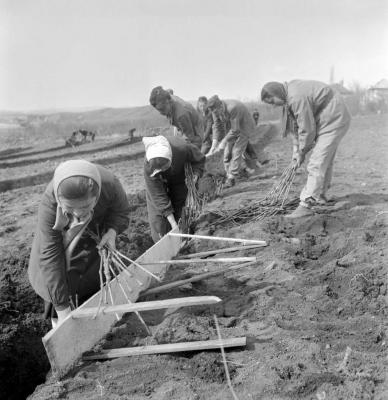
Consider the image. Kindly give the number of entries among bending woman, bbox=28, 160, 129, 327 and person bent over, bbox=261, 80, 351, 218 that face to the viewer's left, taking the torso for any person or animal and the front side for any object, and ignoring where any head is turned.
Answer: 1

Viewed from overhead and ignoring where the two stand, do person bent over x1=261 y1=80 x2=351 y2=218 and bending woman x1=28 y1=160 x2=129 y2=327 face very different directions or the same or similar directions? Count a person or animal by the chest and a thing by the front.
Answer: very different directions

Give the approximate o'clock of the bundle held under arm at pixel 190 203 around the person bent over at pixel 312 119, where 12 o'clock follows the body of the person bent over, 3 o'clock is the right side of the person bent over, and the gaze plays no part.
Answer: The bundle held under arm is roughly at 11 o'clock from the person bent over.

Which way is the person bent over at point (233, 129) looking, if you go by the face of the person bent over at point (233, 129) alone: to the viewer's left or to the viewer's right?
to the viewer's left

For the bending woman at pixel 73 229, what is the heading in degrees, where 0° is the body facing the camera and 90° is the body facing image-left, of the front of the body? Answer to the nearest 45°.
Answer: approximately 315°

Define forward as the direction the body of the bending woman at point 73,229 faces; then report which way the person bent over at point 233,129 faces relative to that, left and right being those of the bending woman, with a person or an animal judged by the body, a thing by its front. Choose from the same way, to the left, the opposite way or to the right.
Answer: to the right

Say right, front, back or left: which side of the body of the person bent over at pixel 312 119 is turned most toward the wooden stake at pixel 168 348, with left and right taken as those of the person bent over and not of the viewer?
left

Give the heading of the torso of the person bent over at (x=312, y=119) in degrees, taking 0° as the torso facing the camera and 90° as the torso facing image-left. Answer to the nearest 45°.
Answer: approximately 90°

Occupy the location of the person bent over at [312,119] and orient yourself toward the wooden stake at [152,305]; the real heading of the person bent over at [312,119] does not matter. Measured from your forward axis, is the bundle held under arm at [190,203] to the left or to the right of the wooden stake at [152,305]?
right

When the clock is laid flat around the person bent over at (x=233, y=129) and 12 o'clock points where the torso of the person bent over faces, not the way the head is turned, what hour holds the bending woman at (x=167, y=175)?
The bending woman is roughly at 11 o'clock from the person bent over.
